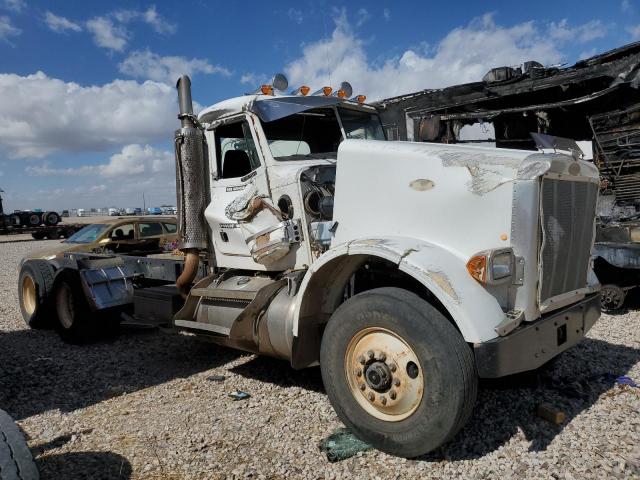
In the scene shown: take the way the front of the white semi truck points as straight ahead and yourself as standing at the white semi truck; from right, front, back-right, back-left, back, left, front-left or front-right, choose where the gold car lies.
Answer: back

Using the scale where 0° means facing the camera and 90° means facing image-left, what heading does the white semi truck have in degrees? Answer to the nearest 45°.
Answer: approximately 315°

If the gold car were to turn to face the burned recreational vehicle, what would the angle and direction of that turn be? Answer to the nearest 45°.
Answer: approximately 135° to its left

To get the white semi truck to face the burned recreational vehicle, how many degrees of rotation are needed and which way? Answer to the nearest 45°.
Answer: approximately 90° to its left

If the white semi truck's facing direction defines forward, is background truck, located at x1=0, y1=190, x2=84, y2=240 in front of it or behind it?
behind

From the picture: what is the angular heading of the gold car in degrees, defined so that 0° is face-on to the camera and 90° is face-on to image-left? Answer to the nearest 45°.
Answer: approximately 45°
